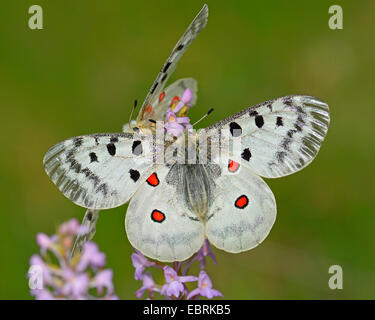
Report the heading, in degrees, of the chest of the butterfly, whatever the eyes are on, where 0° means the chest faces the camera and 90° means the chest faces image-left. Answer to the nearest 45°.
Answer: approximately 180°

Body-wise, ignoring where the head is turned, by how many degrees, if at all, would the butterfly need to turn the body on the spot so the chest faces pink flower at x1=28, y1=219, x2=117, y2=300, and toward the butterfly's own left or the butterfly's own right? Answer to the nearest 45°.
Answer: approximately 135° to the butterfly's own left
